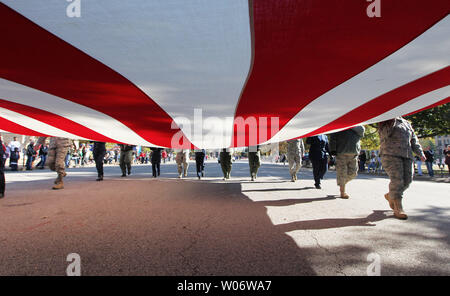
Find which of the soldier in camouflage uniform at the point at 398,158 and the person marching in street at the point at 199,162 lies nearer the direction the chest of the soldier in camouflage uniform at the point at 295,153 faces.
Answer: the soldier in camouflage uniform

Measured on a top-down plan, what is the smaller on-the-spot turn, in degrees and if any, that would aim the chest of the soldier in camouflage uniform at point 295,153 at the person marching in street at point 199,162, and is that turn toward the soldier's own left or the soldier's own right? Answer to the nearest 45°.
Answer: approximately 90° to the soldier's own right

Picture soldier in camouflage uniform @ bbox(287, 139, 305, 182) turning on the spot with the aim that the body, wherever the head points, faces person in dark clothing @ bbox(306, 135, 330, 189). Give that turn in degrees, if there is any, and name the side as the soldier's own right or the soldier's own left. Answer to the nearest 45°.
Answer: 0° — they already face them

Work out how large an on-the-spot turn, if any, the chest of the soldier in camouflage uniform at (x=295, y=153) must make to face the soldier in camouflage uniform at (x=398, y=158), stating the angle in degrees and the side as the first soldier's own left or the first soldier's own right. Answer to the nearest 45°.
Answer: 0° — they already face them

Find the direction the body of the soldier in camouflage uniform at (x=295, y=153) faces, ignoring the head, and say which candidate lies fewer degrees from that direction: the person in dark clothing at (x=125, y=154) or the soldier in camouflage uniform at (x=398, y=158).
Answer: the soldier in camouflage uniform

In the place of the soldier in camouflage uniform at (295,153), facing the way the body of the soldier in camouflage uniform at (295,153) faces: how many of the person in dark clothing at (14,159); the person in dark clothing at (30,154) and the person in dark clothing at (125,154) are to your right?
3

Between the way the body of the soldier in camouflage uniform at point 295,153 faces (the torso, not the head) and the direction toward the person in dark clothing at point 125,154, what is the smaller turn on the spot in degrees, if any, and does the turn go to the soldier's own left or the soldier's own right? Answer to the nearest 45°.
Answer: approximately 90° to the soldier's own right

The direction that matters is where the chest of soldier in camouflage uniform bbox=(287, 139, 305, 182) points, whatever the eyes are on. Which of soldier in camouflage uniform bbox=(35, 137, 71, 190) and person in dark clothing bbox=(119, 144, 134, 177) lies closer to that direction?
the soldier in camouflage uniform
